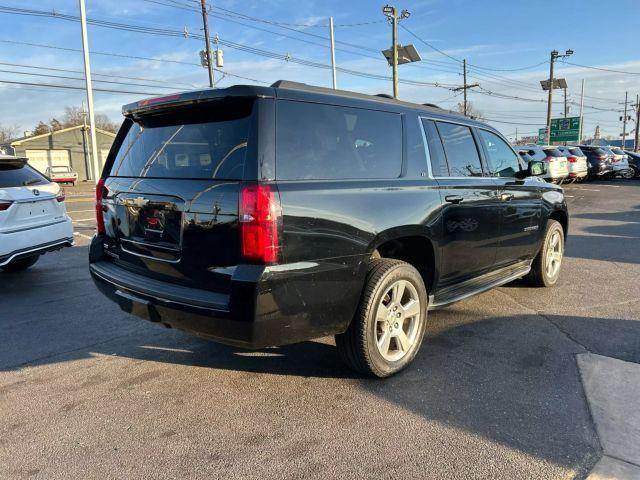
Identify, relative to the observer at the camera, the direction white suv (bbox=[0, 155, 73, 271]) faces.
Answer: facing away from the viewer and to the left of the viewer

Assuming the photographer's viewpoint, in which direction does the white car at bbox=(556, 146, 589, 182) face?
facing away from the viewer and to the left of the viewer

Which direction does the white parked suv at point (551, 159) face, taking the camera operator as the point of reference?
facing away from the viewer and to the left of the viewer

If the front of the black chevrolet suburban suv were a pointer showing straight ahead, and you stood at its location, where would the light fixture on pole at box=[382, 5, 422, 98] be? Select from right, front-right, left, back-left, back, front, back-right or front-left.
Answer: front-left

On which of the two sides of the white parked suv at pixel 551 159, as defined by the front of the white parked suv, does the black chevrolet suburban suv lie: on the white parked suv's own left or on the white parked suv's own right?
on the white parked suv's own left

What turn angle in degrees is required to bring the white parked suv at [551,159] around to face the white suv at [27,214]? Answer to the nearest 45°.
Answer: approximately 135° to its left

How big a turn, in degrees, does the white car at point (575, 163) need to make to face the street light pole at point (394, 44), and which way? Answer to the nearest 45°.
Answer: approximately 45° to its left

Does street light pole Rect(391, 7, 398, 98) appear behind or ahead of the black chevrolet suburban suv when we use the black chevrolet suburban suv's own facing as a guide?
ahead

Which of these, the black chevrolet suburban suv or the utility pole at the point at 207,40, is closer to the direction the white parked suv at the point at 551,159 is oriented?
the utility pole

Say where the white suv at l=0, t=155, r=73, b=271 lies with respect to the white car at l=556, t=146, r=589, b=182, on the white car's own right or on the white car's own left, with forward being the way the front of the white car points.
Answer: on the white car's own left

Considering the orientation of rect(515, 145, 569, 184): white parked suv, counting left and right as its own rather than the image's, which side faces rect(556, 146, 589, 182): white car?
right

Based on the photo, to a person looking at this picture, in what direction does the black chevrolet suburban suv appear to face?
facing away from the viewer and to the right of the viewer

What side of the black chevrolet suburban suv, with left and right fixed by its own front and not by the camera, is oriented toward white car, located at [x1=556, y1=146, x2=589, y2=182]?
front

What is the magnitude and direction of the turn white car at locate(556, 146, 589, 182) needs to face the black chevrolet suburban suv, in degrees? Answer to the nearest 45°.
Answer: approximately 135° to its left

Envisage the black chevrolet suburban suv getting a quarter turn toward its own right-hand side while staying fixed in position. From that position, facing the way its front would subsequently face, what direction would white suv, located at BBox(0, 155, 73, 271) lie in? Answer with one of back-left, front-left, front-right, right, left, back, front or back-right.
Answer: back
